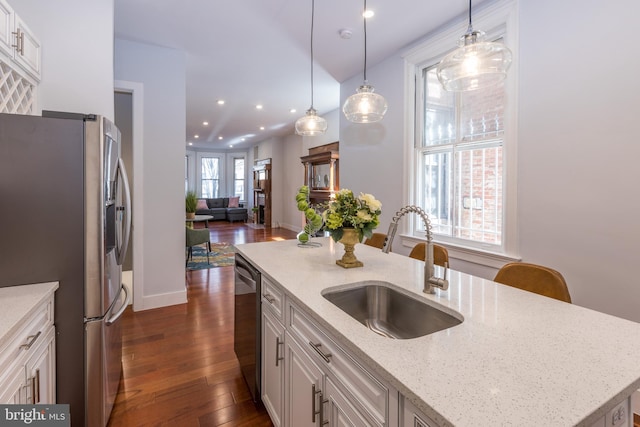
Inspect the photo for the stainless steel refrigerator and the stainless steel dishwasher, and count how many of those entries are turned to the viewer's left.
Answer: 1

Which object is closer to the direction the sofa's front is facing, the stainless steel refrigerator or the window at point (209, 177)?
the stainless steel refrigerator

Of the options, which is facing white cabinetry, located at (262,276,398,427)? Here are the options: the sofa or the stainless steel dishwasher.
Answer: the sofa

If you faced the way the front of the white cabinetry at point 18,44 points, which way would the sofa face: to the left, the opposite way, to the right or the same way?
to the right

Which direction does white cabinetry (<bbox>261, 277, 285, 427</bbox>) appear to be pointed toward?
to the viewer's left

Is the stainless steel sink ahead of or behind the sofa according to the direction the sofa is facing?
ahead

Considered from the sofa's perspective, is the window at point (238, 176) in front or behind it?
behind

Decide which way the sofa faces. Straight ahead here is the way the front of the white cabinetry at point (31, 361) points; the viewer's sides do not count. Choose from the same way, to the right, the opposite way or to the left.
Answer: to the right

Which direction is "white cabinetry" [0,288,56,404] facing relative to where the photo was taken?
to the viewer's right

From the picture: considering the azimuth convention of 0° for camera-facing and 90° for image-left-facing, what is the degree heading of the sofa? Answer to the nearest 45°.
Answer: approximately 0°

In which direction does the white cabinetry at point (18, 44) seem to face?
to the viewer's right

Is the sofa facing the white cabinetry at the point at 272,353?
yes

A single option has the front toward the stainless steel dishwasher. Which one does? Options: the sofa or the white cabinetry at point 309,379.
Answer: the sofa
